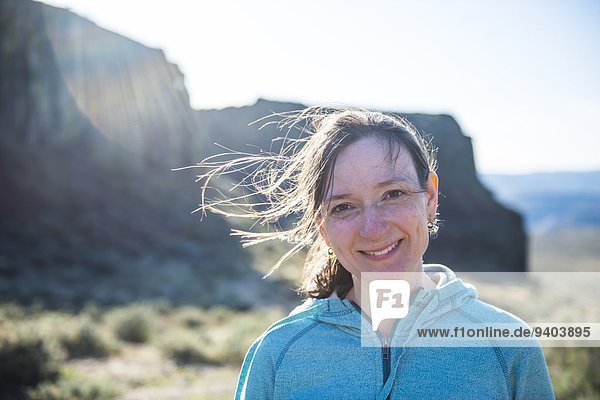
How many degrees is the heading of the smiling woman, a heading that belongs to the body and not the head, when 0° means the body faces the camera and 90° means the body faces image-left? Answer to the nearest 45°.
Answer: approximately 0°

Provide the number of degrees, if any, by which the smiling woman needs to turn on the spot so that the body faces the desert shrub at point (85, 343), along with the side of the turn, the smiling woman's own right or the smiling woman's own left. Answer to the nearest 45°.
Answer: approximately 135° to the smiling woman's own right

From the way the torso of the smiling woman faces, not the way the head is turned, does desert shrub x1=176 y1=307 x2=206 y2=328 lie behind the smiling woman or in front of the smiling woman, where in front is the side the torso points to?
behind

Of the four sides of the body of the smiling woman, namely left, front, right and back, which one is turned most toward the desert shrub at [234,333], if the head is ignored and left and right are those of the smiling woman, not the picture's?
back

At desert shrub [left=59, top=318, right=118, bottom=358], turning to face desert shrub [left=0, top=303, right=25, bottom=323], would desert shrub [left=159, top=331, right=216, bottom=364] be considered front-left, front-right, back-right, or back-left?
back-right

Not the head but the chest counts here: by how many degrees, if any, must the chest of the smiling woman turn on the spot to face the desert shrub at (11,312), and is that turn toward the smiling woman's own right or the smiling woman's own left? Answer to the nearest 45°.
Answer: approximately 135° to the smiling woman's own right
